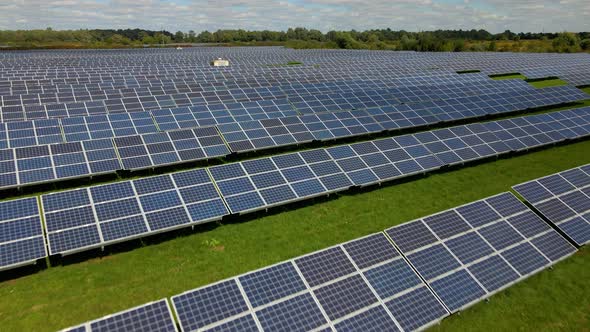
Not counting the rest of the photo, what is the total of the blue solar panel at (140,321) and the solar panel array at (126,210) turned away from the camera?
0

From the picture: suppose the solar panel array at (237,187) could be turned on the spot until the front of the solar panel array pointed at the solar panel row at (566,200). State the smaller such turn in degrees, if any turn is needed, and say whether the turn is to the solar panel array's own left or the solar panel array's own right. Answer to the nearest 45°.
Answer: approximately 45° to the solar panel array's own left

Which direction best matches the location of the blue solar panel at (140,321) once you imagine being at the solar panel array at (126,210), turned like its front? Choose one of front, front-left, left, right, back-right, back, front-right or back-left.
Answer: front-right

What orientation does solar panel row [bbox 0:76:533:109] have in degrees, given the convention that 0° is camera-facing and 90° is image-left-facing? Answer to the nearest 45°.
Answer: approximately 315°

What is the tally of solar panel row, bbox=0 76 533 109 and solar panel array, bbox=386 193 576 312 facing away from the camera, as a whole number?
0

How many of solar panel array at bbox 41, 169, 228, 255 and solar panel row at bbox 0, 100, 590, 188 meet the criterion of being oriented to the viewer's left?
0

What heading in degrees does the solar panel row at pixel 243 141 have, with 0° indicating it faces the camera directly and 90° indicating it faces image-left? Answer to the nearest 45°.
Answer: approximately 315°

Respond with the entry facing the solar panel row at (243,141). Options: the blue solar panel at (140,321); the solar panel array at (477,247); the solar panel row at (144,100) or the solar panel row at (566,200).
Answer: the solar panel row at (144,100)

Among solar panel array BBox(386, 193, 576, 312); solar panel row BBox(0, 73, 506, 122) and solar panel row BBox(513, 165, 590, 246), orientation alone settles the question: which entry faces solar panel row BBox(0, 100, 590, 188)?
solar panel row BBox(0, 73, 506, 122)

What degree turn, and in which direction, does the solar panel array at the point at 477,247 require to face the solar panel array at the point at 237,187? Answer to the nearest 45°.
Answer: approximately 135° to its right
